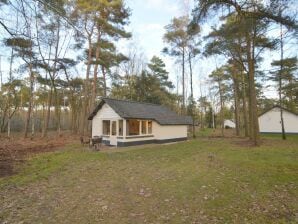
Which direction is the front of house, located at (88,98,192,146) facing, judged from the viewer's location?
facing the viewer and to the left of the viewer

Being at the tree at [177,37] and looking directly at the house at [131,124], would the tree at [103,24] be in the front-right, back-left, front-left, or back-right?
front-right

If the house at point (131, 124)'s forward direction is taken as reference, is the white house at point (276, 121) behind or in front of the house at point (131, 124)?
behind
